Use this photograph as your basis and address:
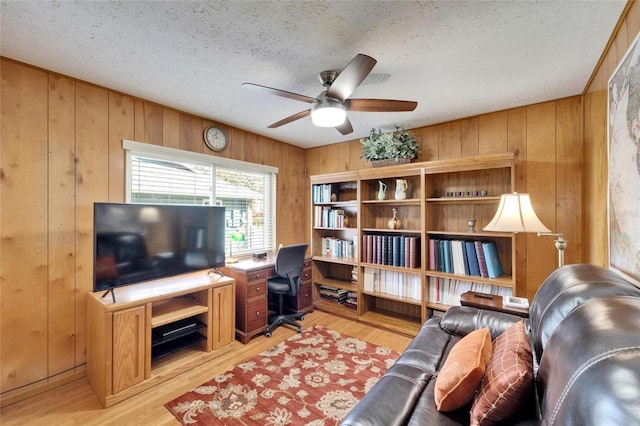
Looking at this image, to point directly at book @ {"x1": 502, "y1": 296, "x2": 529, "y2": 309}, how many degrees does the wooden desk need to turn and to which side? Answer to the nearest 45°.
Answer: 0° — it already faces it

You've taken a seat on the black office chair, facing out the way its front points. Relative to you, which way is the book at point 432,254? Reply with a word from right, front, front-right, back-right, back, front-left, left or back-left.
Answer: back-right

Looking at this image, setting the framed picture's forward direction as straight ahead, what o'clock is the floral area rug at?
The floral area rug is roughly at 11 o'clock from the framed picture.

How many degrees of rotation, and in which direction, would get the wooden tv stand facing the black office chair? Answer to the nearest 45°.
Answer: approximately 45° to its left

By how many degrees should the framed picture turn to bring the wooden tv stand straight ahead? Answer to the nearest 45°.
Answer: approximately 45° to its left

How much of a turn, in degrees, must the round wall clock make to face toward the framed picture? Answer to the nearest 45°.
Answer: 0° — it already faces it

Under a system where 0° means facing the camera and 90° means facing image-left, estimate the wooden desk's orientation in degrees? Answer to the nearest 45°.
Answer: approximately 315°

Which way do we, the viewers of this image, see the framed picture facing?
facing to the left of the viewer

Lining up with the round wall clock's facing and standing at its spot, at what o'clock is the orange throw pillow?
The orange throw pillow is roughly at 1 o'clock from the round wall clock.

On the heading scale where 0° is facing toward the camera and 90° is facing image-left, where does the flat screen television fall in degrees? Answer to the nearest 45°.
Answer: approximately 315°

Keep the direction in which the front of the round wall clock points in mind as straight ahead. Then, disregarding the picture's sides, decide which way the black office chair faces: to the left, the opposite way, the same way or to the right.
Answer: the opposite way

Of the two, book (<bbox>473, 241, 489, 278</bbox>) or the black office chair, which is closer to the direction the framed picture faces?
the black office chair
